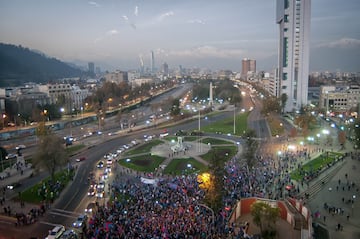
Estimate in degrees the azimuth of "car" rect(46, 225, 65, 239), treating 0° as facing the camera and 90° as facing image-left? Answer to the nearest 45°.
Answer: approximately 45°

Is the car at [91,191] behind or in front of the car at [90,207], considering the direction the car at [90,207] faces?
behind

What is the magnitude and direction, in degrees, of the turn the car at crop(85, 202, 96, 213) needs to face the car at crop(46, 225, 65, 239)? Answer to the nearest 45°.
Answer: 0° — it already faces it

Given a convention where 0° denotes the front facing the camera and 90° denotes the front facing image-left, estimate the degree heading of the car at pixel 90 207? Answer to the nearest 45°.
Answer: approximately 45°

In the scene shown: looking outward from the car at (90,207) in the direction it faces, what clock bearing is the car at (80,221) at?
the car at (80,221) is roughly at 11 o'clock from the car at (90,207).

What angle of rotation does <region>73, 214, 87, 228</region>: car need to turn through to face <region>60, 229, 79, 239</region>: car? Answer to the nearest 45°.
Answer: approximately 45° to its left

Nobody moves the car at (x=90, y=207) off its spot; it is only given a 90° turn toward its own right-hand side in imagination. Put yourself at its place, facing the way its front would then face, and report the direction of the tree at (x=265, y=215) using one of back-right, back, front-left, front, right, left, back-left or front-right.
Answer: back

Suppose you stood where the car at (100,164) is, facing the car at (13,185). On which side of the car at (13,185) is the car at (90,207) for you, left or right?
left

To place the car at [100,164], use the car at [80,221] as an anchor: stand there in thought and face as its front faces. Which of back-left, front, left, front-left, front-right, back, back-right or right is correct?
back-right

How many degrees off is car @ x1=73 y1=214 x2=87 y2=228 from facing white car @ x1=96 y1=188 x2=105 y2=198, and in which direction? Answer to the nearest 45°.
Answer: approximately 135° to its right

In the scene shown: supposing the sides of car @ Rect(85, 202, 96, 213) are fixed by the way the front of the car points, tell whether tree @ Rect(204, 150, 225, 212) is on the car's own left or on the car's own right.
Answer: on the car's own left

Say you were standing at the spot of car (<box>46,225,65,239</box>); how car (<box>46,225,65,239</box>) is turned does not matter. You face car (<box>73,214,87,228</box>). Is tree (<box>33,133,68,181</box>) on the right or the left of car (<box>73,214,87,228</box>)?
left

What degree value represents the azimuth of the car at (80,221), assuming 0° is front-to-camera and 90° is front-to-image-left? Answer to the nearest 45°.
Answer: approximately 45°
